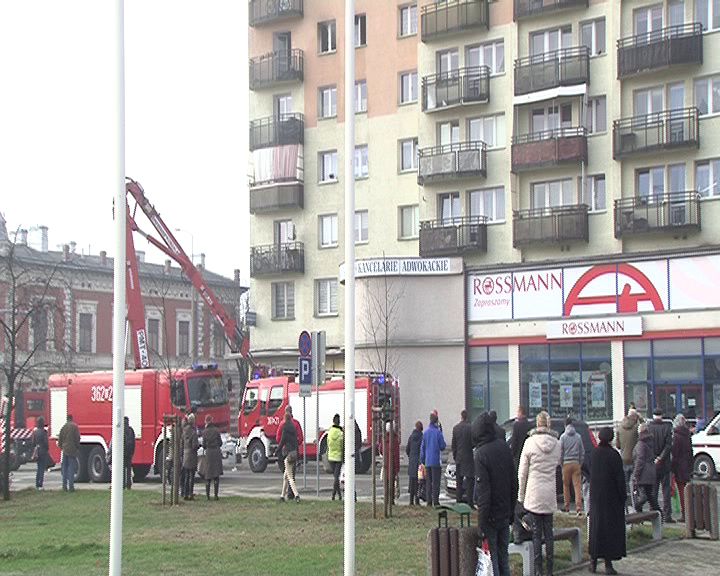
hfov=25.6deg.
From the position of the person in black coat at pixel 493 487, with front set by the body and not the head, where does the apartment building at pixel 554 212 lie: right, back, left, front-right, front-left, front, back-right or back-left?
front-right

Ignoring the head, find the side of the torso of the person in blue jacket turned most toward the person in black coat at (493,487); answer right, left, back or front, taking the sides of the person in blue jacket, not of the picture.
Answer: back

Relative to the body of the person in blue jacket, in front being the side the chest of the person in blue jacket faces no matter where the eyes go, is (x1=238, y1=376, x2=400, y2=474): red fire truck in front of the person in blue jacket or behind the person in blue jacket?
in front

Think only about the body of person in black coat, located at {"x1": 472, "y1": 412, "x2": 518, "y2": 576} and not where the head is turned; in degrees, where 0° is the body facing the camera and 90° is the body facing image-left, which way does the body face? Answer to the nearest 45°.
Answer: approximately 135°

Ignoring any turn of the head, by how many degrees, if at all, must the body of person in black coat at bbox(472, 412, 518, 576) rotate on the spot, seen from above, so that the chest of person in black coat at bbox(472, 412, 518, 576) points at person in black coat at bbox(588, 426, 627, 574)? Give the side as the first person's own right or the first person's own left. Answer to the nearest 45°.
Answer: approximately 90° to the first person's own right

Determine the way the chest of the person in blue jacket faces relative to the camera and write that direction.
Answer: away from the camera

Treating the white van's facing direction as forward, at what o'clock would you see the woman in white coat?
The woman in white coat is roughly at 9 o'clock from the white van.

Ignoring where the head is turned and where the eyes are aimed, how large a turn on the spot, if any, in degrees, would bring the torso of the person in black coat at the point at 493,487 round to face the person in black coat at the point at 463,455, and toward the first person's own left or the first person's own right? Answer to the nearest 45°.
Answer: approximately 45° to the first person's own right

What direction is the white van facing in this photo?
to the viewer's left

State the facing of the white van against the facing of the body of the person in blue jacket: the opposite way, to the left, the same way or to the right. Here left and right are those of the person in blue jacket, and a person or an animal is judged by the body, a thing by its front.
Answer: to the left

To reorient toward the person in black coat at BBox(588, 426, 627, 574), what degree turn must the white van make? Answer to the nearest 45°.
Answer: approximately 90° to its left

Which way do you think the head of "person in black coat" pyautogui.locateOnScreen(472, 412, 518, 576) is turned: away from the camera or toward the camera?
away from the camera

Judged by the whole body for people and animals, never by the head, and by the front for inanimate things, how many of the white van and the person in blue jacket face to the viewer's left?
1
